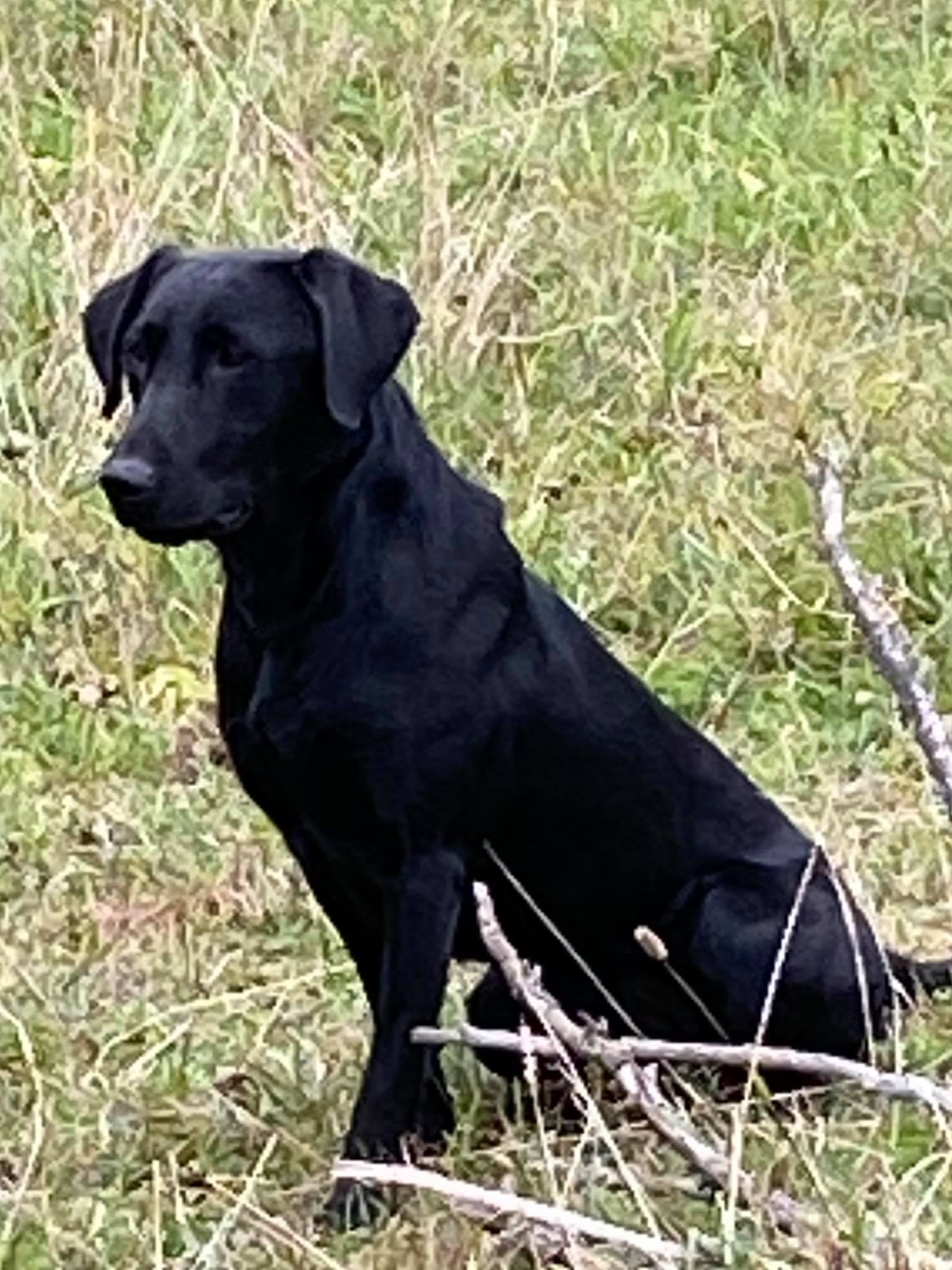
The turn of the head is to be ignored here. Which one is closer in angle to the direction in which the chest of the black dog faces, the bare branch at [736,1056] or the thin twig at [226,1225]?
the thin twig

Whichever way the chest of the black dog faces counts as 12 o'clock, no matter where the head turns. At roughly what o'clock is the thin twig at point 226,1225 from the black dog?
The thin twig is roughly at 11 o'clock from the black dog.

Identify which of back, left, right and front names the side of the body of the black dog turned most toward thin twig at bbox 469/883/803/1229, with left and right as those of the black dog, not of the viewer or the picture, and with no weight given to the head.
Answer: left

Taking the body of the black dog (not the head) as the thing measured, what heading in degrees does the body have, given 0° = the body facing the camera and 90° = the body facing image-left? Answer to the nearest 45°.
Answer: approximately 45°

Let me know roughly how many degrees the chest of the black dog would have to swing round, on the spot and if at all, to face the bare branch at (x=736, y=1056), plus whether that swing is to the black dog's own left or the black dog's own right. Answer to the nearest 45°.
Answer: approximately 90° to the black dog's own left

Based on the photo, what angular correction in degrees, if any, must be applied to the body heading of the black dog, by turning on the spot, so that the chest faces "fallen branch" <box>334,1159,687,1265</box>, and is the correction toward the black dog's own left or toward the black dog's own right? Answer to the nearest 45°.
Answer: approximately 45° to the black dog's own left
